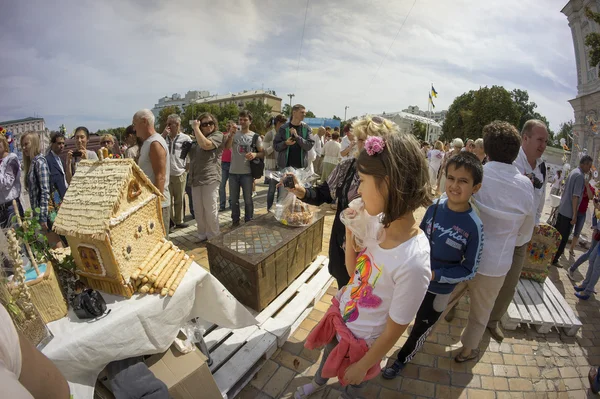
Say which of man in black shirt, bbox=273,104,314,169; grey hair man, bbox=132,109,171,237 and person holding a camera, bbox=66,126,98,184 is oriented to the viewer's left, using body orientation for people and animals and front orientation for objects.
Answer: the grey hair man

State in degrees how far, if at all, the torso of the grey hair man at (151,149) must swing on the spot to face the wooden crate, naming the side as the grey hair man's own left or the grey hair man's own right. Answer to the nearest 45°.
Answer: approximately 135° to the grey hair man's own left

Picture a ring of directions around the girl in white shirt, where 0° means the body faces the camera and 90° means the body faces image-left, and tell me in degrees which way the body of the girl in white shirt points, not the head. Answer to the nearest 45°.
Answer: approximately 45°

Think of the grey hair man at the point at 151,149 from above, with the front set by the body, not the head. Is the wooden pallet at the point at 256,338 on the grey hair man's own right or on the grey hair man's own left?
on the grey hair man's own left

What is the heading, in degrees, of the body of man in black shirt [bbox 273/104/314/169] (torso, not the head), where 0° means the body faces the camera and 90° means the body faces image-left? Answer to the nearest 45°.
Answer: approximately 0°

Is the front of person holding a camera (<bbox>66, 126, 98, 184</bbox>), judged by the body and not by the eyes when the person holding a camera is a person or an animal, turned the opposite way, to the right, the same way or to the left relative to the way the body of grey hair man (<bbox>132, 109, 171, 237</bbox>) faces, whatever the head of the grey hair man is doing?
to the left

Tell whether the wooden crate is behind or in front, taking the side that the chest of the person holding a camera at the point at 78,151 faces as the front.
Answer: in front

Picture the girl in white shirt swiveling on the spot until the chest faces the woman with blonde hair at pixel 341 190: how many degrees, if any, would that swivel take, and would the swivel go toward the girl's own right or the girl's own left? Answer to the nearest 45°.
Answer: approximately 135° to the girl's own right

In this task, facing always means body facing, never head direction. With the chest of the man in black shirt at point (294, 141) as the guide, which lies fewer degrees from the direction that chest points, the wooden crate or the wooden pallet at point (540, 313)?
the wooden crate

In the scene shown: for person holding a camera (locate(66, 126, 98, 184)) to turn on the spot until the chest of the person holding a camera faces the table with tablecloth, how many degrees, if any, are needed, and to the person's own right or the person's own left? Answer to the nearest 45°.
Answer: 0° — they already face it

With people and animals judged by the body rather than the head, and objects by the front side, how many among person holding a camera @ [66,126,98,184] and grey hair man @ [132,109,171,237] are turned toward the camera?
1

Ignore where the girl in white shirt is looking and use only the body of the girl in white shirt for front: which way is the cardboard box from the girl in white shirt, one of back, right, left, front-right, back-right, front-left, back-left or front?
front-right

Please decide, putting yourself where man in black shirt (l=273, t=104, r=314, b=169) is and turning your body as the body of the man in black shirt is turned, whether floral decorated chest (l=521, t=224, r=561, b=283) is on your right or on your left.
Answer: on your left
